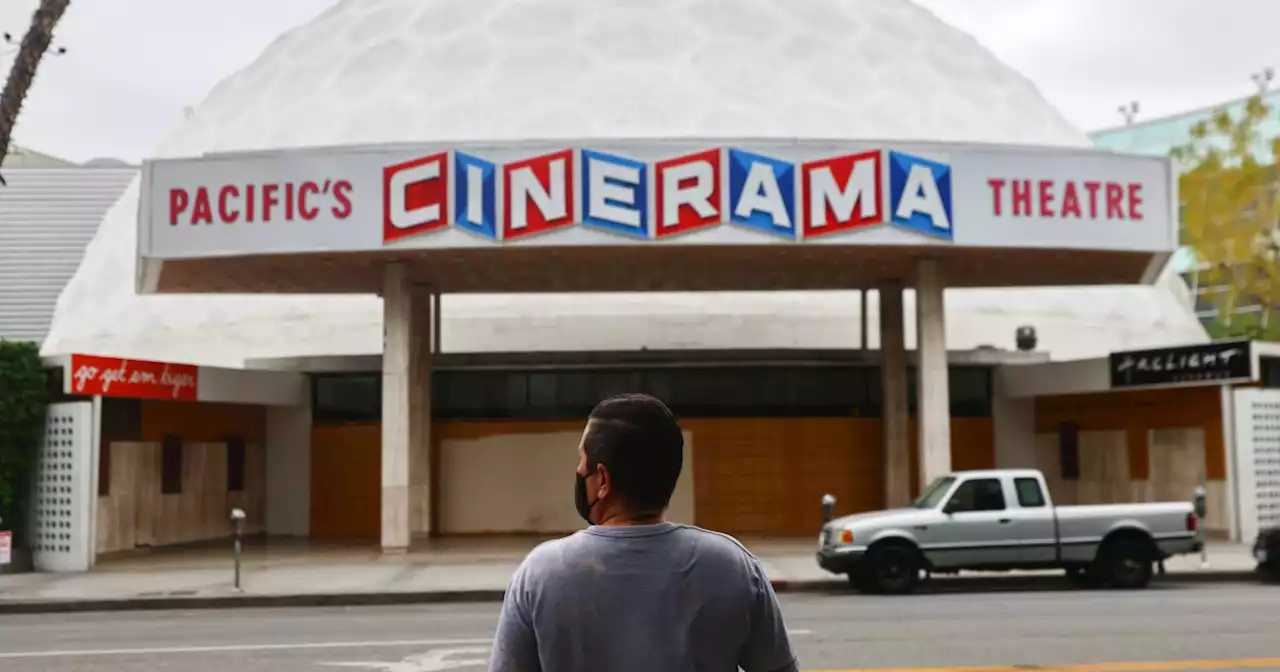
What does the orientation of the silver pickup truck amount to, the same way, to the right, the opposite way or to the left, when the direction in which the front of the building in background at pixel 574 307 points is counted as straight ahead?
to the right

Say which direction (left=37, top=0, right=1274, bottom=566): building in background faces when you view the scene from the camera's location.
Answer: facing the viewer

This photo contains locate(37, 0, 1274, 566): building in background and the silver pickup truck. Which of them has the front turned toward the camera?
the building in background

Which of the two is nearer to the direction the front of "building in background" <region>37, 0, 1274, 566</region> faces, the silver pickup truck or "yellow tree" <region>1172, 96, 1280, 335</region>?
the silver pickup truck

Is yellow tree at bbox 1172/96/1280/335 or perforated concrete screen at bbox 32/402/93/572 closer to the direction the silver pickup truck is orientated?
the perforated concrete screen

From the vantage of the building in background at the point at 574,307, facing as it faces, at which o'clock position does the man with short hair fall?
The man with short hair is roughly at 12 o'clock from the building in background.

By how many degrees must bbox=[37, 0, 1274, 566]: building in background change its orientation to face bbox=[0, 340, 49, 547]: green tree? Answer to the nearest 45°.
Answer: approximately 45° to its right

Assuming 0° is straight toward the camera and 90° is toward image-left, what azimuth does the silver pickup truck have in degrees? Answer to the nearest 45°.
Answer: approximately 90°

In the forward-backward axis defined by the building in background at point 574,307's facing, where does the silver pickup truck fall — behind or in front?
in front

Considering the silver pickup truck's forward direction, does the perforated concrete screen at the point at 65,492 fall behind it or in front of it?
in front

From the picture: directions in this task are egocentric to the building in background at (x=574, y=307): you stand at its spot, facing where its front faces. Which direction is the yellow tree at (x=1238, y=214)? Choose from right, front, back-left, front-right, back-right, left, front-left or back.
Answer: back-left

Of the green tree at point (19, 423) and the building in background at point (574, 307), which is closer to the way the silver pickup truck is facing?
the green tree

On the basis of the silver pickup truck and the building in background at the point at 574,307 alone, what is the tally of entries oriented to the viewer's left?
1

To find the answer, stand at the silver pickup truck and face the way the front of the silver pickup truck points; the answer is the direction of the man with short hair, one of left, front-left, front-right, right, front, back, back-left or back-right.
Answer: left

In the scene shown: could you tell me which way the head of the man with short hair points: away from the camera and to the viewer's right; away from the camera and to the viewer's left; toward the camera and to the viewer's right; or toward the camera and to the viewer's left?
away from the camera and to the viewer's left

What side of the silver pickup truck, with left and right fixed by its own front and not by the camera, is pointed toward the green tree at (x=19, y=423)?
front
